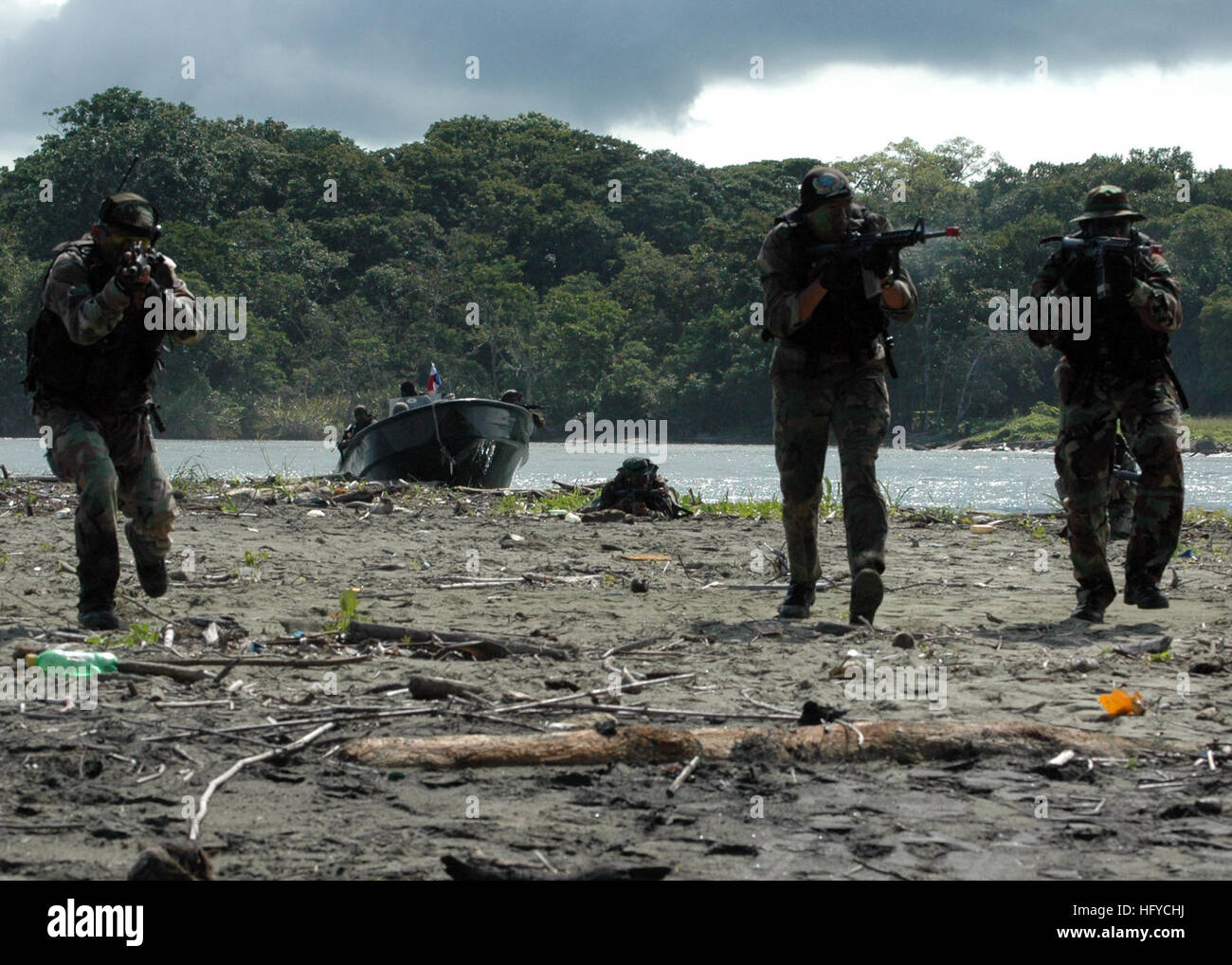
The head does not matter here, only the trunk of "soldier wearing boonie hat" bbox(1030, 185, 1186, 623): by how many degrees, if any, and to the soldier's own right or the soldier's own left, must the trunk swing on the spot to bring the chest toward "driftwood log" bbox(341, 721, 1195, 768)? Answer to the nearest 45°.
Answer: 0° — they already face it

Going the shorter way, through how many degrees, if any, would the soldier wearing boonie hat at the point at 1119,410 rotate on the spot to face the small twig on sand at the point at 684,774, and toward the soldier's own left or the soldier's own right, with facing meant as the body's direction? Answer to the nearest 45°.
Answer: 0° — they already face it

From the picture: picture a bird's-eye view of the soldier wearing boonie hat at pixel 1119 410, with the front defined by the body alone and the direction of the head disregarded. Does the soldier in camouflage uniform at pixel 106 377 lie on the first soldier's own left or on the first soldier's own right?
on the first soldier's own right

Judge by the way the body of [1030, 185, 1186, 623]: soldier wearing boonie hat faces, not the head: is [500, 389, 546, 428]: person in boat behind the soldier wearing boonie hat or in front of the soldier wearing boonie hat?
behind

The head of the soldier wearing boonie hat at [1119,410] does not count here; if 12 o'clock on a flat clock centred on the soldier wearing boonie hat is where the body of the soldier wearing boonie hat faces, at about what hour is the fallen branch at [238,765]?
The fallen branch is roughly at 1 o'clock from the soldier wearing boonie hat.

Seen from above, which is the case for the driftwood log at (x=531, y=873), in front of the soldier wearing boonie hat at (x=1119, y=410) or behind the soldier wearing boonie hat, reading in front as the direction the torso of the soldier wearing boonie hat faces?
in front

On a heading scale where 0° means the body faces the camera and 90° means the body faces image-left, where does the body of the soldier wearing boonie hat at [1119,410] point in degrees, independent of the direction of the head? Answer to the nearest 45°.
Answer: approximately 0°

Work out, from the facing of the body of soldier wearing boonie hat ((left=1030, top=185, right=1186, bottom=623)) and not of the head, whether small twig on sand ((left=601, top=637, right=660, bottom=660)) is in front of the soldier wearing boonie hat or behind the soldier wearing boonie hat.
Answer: in front

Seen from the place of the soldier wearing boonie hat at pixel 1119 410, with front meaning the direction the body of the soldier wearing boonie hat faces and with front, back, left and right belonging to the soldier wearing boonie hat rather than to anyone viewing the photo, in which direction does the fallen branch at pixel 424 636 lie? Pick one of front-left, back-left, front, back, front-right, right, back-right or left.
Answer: front-right

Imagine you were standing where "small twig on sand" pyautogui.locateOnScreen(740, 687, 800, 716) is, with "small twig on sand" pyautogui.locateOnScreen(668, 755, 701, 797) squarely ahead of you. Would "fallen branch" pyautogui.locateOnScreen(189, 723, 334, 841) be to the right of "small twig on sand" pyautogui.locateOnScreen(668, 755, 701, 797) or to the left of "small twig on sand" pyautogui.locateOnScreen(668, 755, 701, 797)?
right

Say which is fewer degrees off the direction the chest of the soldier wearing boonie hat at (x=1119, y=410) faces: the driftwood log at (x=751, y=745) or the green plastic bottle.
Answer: the driftwood log

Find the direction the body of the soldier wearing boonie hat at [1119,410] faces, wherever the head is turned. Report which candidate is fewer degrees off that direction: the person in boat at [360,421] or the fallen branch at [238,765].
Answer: the fallen branch
